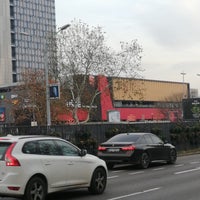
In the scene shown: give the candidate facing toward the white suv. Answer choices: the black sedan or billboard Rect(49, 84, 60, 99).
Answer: the billboard

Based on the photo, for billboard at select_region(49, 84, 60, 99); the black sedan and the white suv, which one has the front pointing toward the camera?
the billboard

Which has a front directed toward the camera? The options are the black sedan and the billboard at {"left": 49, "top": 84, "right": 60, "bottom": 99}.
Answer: the billboard

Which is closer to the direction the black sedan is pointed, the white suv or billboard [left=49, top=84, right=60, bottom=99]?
the billboard

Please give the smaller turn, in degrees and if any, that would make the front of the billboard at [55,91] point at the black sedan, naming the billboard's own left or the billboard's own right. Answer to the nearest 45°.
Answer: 0° — it already faces it

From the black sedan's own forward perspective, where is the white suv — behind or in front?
behind

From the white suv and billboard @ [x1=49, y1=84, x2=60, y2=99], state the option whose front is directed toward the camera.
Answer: the billboard

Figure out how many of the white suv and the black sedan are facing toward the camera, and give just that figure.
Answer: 0

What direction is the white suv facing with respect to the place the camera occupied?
facing away from the viewer and to the right of the viewer

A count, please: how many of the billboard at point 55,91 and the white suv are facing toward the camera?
1

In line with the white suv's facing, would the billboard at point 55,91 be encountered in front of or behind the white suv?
in front

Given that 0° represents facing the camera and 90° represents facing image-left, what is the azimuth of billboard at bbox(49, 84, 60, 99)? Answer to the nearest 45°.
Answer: approximately 0°

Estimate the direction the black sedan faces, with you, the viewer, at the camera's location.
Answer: facing away from the viewer and to the right of the viewer

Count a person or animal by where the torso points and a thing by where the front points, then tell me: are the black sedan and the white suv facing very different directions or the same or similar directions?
same or similar directions
